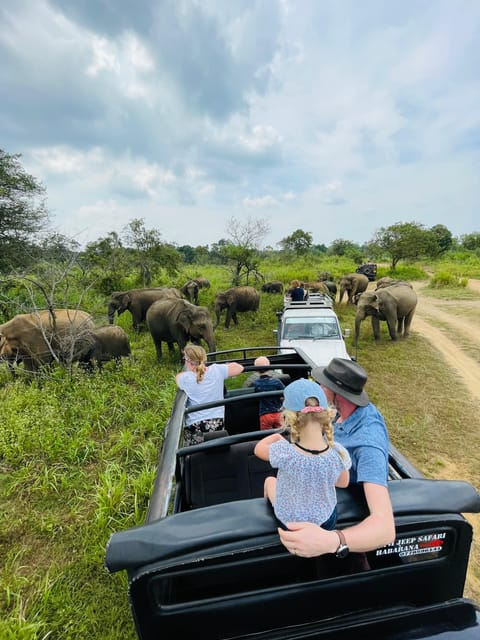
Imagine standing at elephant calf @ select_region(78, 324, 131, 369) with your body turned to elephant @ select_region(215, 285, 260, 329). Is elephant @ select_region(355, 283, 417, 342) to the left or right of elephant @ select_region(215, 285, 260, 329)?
right

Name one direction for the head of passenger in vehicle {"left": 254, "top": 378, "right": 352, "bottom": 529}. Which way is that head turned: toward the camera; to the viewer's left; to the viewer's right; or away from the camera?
away from the camera

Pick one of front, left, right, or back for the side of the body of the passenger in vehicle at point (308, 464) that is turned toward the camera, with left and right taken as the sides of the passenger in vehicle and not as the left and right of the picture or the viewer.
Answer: back

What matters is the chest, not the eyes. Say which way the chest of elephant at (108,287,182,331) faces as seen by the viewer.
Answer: to the viewer's left

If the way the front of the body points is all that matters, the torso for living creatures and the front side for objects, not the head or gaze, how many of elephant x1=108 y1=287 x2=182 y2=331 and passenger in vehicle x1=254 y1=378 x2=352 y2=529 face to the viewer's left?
1

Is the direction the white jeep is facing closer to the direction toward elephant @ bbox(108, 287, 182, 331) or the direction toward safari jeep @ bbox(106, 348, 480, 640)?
the safari jeep

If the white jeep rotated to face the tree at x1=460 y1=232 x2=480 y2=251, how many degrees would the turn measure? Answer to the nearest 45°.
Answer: approximately 135° to its left
